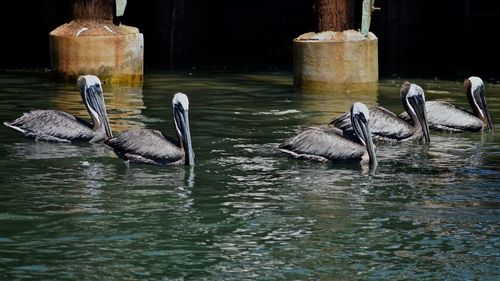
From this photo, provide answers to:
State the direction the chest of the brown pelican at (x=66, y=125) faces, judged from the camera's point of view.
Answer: to the viewer's right

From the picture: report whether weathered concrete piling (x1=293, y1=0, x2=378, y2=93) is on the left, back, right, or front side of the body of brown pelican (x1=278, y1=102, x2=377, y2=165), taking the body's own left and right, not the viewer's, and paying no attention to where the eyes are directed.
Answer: left

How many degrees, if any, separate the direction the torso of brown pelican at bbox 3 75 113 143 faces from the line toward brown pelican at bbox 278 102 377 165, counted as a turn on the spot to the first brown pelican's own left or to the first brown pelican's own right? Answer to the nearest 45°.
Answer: approximately 45° to the first brown pelican's own right

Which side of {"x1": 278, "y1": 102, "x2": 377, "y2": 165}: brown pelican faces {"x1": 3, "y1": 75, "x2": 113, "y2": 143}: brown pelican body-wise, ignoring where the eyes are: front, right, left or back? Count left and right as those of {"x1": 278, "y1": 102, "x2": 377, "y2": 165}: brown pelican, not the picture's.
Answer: back

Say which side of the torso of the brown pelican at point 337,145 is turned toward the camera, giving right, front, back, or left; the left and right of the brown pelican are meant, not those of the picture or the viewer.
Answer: right

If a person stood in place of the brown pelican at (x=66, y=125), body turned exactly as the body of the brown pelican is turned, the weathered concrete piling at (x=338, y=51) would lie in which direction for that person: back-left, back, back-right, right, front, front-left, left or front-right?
front-left

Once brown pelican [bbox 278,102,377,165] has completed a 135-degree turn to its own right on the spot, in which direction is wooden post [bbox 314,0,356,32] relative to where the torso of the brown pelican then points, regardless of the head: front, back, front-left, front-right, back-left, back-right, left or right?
back-right

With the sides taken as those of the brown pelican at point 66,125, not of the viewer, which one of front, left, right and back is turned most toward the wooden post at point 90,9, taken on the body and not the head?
left

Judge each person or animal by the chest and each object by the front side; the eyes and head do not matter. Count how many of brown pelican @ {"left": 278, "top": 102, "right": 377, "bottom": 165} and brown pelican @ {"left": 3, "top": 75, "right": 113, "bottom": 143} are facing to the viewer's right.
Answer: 2

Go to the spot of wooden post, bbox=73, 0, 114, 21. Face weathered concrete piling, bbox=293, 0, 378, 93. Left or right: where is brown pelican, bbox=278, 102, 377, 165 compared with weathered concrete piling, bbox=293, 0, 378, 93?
right

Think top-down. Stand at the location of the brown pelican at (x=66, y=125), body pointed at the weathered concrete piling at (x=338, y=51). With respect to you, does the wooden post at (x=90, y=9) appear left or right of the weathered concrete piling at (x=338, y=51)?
left

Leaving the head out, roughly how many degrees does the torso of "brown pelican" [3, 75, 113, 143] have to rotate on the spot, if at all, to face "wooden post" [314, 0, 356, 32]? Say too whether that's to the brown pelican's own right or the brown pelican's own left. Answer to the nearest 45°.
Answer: approximately 45° to the brown pelican's own left
